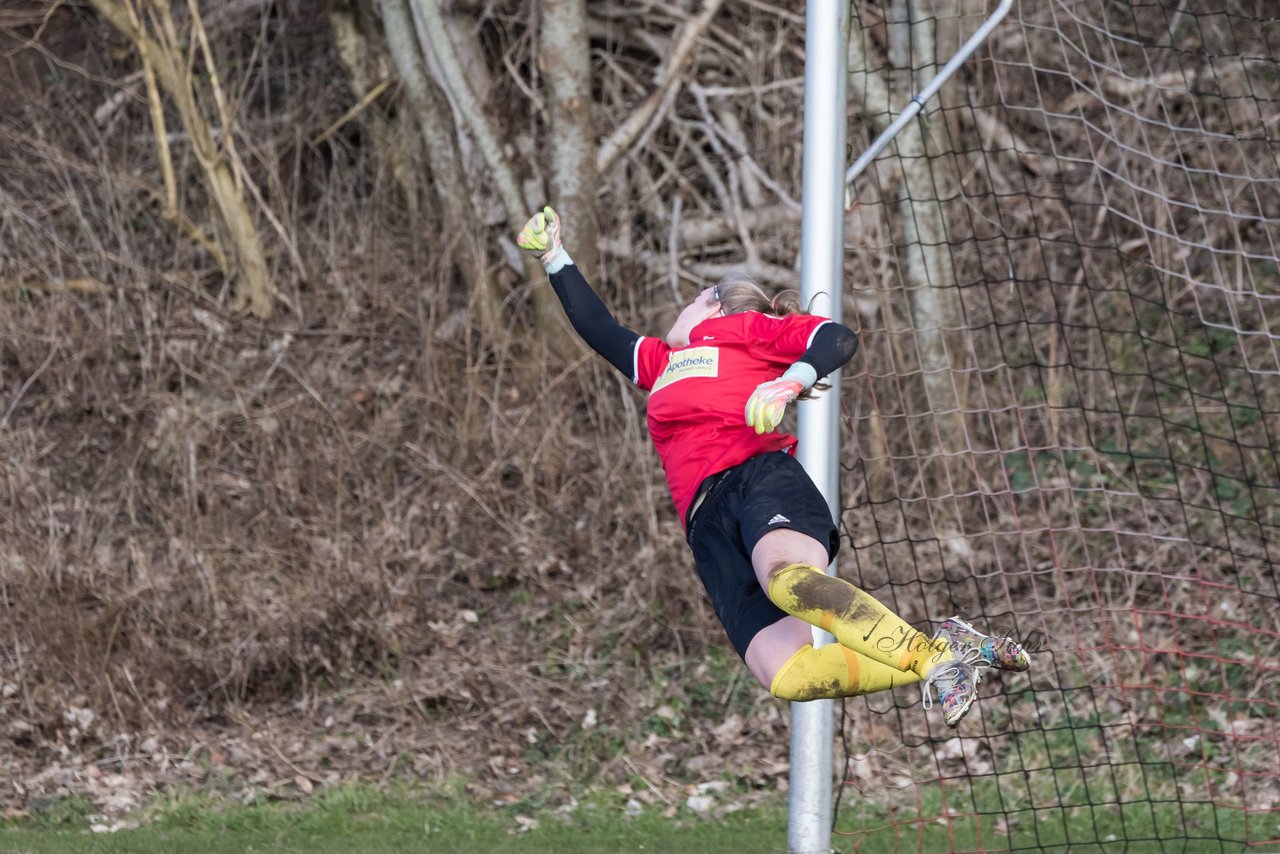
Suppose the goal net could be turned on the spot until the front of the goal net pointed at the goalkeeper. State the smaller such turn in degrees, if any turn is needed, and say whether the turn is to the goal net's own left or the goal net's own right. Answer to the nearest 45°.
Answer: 0° — it already faces them

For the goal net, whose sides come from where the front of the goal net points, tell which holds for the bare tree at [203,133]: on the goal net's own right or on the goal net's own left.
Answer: on the goal net's own right

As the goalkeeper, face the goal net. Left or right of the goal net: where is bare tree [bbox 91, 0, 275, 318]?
left

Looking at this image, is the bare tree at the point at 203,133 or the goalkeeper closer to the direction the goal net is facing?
the goalkeeper

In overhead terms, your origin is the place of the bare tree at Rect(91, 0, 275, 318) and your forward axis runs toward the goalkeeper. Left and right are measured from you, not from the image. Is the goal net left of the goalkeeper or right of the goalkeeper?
left

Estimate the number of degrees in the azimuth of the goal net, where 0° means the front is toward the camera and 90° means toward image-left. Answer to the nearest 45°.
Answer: approximately 0°
